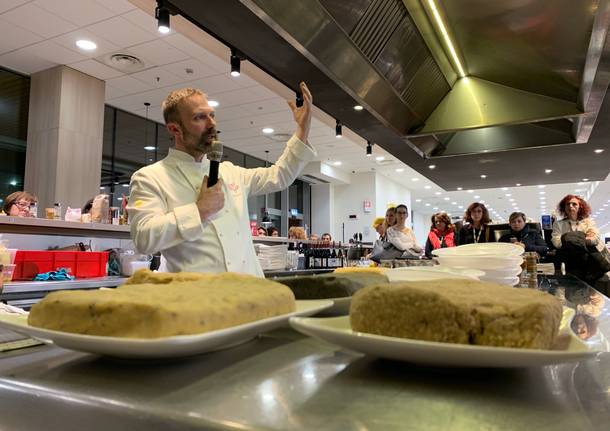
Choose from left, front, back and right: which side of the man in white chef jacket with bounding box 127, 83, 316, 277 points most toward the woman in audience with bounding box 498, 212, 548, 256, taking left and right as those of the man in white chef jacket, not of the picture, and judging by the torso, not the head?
left

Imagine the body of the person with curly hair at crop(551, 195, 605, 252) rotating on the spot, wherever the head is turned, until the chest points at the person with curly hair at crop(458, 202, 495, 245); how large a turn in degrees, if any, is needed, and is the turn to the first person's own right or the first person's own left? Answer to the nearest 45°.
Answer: approximately 90° to the first person's own right

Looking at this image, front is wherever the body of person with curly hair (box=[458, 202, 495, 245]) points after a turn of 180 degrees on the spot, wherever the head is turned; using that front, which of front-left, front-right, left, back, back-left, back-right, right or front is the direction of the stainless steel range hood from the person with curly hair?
back

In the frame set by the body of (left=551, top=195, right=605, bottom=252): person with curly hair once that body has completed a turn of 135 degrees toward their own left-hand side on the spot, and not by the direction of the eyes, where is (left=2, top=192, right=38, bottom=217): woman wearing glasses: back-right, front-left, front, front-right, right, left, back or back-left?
back

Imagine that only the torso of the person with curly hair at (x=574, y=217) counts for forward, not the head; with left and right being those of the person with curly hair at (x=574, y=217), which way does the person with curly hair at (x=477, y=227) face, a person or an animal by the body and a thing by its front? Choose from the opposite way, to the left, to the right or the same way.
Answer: the same way

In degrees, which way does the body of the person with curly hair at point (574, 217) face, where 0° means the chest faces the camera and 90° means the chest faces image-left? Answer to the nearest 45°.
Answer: approximately 0°

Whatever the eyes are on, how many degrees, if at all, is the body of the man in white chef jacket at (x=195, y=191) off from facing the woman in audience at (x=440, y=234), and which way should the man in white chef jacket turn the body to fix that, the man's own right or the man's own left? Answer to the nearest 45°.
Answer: approximately 90° to the man's own left

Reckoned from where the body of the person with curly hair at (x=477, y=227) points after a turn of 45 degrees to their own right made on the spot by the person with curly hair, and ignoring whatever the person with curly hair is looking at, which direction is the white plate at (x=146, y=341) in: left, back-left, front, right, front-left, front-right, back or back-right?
front-left

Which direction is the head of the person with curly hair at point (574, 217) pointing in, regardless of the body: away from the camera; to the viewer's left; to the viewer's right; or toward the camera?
toward the camera

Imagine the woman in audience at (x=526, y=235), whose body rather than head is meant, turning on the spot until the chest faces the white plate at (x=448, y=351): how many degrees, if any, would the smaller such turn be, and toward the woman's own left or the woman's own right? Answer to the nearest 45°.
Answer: approximately 45° to the woman's own left

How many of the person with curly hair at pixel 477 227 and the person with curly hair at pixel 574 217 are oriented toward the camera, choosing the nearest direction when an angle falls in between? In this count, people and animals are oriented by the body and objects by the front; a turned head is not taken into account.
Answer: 2

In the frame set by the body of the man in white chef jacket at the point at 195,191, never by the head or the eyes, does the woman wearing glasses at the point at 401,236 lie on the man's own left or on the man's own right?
on the man's own left

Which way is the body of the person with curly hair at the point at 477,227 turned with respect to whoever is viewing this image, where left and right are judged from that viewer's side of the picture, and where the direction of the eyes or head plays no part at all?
facing the viewer

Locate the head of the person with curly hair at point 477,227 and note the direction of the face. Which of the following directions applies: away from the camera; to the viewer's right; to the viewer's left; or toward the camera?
toward the camera
